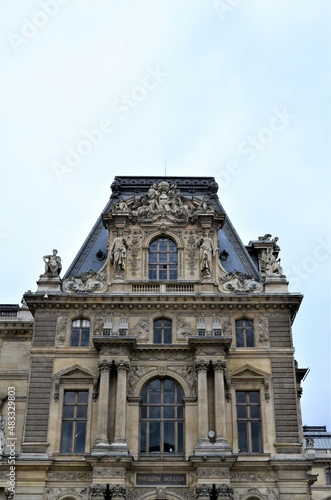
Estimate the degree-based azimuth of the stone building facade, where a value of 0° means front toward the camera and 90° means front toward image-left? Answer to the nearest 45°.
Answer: approximately 0°
